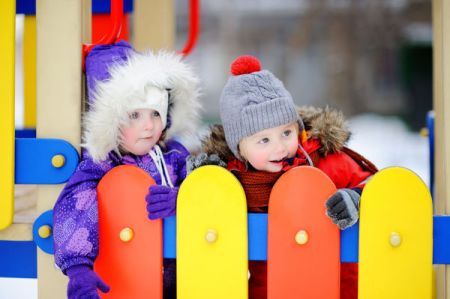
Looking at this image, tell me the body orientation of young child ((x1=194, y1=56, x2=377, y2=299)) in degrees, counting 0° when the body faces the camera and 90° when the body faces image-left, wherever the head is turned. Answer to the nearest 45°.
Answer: approximately 0°

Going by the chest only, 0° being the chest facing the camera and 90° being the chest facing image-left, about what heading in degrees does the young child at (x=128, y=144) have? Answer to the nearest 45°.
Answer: approximately 315°
